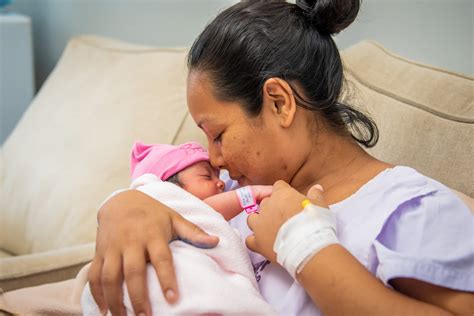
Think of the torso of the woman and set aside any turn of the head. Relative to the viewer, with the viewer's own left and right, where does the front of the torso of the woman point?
facing the viewer and to the left of the viewer

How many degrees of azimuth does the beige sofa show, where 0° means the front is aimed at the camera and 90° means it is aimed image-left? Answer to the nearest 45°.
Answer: approximately 0°
